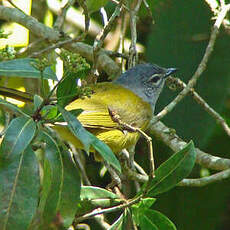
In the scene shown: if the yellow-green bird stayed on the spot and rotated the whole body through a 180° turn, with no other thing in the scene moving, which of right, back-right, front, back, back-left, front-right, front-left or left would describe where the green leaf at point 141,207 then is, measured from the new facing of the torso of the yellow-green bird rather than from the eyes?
left

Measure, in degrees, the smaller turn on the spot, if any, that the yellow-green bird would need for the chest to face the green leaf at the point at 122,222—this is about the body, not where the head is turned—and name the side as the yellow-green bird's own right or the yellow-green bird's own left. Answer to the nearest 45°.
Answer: approximately 90° to the yellow-green bird's own right

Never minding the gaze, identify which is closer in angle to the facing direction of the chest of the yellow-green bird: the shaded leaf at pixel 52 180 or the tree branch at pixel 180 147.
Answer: the tree branch

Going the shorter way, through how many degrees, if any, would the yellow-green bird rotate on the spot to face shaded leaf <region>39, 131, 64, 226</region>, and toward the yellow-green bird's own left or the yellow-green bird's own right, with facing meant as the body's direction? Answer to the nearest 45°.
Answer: approximately 90° to the yellow-green bird's own right

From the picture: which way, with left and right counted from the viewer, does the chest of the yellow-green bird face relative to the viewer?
facing to the right of the viewer

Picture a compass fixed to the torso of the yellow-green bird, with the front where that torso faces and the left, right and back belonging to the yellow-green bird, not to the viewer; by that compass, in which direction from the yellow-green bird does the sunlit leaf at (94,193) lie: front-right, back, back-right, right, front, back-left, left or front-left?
right

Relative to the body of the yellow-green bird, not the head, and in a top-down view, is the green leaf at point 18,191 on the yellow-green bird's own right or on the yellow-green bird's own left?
on the yellow-green bird's own right

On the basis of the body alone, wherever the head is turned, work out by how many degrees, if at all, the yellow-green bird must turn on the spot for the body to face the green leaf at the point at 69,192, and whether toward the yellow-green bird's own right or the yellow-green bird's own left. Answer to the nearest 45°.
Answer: approximately 90° to the yellow-green bird's own right

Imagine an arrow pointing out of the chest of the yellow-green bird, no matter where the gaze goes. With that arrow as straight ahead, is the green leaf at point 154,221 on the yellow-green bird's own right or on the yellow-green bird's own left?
on the yellow-green bird's own right

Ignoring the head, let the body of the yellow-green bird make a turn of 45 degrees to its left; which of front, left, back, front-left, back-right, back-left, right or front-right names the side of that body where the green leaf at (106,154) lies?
back-right

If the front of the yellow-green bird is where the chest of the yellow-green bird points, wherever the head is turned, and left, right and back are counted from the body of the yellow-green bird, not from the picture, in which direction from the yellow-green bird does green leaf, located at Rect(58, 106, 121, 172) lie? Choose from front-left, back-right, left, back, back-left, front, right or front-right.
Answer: right
